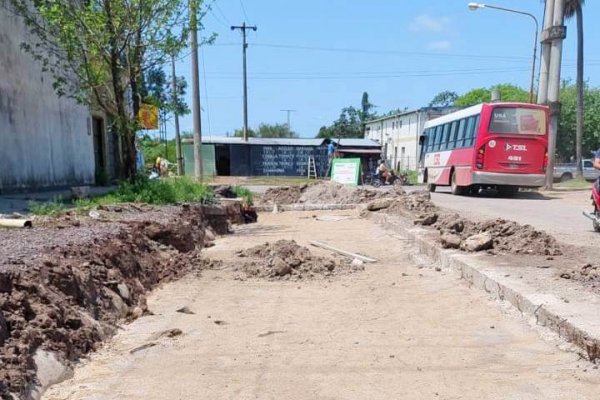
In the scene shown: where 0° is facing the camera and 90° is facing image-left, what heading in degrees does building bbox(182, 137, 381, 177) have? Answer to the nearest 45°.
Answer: approximately 0°

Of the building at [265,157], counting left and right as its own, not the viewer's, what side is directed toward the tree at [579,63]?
left

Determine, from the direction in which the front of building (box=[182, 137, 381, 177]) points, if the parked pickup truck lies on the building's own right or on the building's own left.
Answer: on the building's own left

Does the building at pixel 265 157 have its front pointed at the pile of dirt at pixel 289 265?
yes

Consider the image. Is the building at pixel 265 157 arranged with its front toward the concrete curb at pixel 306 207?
yes

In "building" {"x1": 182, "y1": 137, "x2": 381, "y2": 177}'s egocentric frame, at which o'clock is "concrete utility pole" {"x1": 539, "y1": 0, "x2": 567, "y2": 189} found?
The concrete utility pole is roughly at 11 o'clock from the building.

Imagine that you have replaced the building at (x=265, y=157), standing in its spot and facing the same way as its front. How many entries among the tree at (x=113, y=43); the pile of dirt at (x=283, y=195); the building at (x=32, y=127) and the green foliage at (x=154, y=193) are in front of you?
4

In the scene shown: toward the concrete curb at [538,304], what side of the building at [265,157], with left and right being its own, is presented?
front

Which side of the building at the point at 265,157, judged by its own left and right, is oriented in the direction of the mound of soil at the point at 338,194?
front

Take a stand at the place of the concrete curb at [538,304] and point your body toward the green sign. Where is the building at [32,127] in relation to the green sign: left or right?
left

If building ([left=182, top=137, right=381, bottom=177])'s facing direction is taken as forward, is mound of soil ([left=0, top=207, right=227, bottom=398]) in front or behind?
in front
